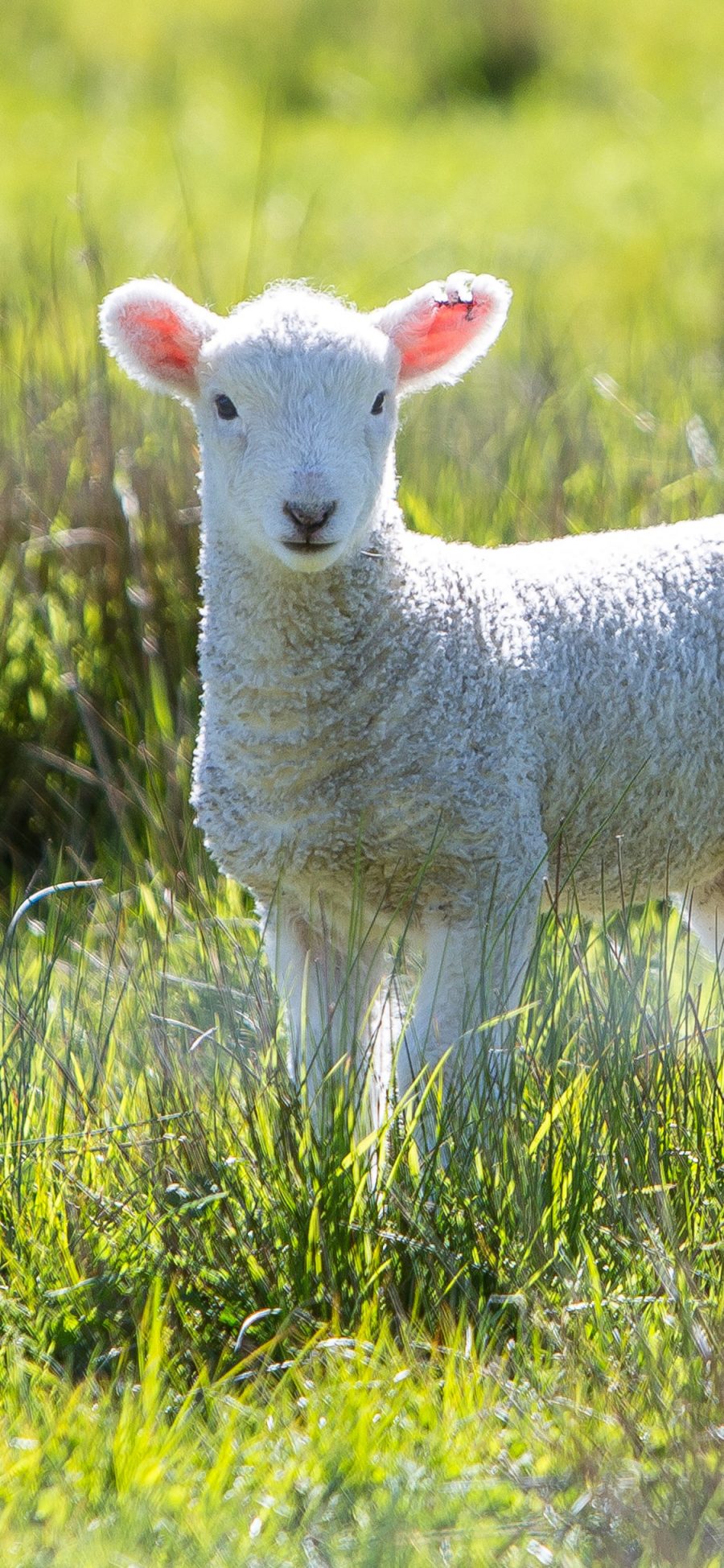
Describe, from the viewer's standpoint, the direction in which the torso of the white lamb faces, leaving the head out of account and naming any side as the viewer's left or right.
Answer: facing the viewer and to the left of the viewer
